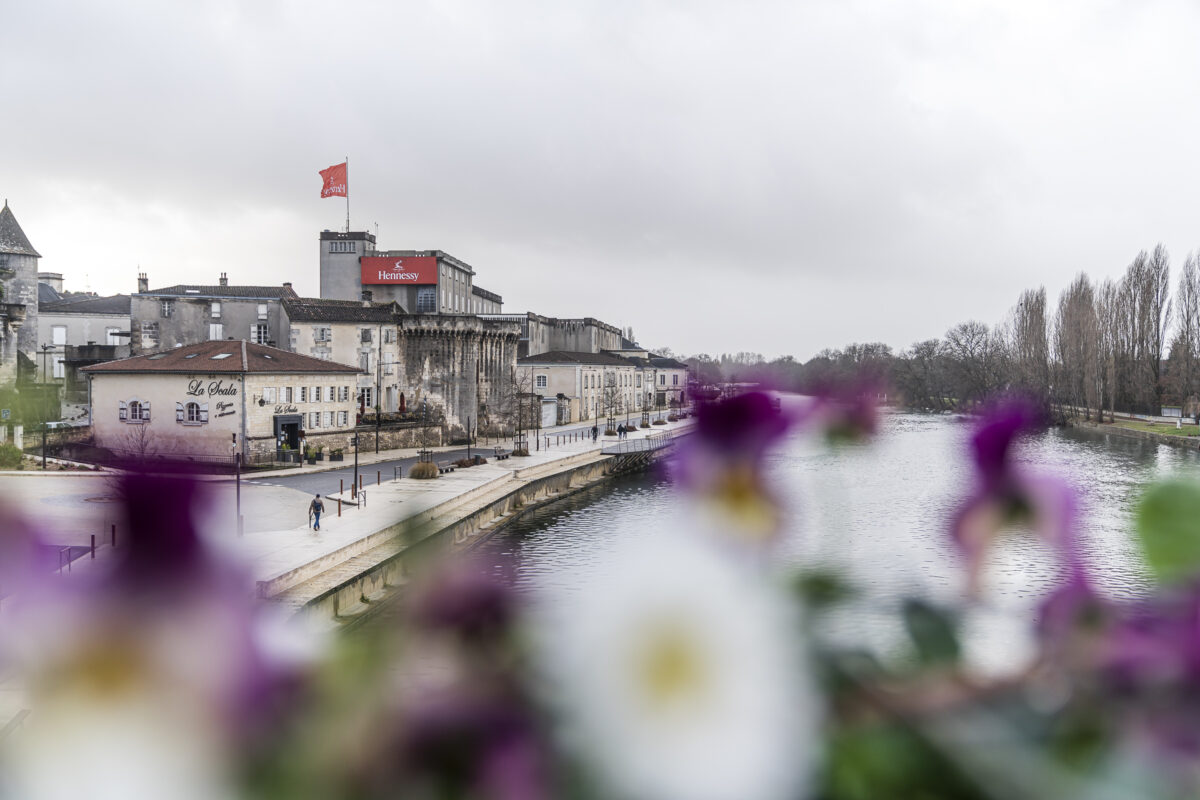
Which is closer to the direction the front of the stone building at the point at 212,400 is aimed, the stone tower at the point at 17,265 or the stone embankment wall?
the stone embankment wall

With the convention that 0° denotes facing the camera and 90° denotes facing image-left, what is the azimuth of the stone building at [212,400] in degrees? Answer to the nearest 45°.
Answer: approximately 315°

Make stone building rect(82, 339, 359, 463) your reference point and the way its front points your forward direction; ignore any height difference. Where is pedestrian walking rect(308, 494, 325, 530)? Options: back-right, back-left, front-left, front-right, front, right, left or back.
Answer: front-right

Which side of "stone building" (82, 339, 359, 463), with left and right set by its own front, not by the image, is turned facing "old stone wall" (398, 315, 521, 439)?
left

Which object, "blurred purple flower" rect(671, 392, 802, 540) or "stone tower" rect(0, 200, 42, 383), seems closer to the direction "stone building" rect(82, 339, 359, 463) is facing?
the blurred purple flower

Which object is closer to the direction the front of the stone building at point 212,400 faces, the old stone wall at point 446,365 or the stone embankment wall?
the stone embankment wall

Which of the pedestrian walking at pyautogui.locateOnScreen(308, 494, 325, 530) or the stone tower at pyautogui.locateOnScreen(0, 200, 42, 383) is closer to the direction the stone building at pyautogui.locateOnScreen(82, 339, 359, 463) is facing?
the pedestrian walking
